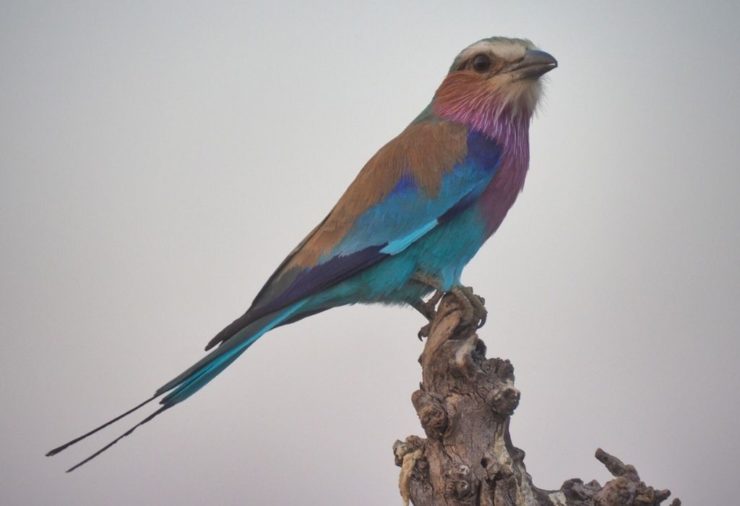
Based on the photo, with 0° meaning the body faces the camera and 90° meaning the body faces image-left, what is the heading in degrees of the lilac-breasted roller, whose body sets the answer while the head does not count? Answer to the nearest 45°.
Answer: approximately 270°
